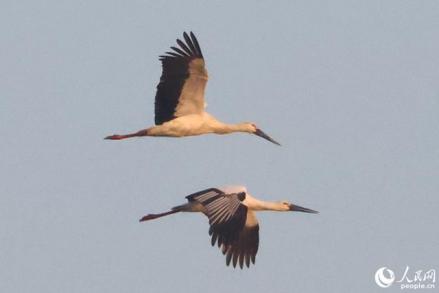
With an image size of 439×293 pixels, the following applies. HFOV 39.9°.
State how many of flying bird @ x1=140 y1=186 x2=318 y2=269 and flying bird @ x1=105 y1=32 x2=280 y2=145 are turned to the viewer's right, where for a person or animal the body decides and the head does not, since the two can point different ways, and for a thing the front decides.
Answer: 2

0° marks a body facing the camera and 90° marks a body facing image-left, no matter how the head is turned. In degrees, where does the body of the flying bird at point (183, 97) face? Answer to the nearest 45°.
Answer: approximately 270°

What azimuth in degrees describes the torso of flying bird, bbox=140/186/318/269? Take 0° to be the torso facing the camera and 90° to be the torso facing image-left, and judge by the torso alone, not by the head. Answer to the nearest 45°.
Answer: approximately 270°

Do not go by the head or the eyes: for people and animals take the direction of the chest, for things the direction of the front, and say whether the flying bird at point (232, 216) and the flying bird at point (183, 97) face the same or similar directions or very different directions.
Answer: same or similar directions
